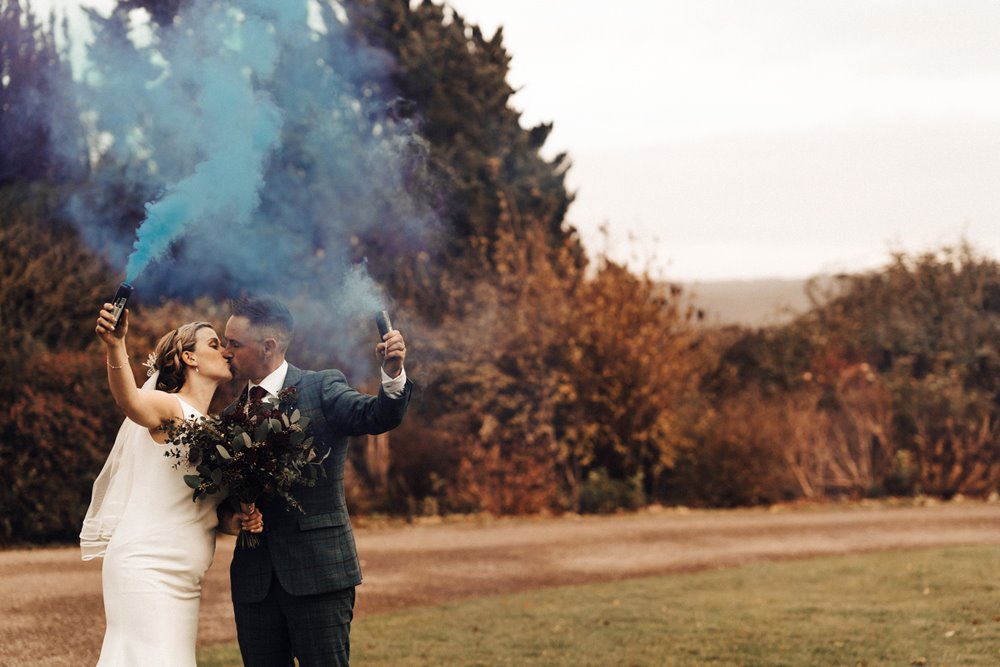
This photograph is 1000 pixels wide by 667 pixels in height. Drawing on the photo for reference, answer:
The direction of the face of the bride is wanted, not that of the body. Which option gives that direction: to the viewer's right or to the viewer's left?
to the viewer's right

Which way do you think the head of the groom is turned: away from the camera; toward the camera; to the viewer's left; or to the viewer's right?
to the viewer's left

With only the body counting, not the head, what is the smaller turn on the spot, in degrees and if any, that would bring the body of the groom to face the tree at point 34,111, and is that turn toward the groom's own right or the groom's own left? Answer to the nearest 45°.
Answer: approximately 135° to the groom's own right

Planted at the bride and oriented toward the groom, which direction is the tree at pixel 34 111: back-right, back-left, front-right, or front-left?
back-left

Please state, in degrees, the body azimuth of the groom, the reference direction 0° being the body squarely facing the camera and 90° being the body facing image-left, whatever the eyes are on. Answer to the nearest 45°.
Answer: approximately 45°
